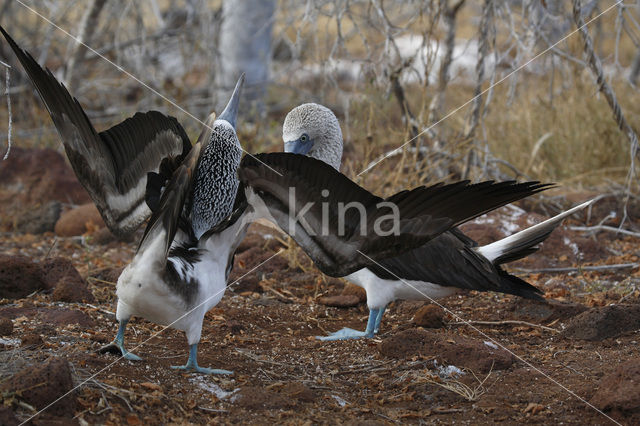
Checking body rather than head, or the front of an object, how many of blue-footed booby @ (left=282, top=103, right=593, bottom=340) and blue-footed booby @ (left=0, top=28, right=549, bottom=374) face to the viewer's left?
1

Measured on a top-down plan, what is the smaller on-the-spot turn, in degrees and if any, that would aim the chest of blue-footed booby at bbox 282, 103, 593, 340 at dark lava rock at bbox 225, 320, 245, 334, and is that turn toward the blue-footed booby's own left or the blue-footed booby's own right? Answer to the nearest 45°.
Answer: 0° — it already faces it

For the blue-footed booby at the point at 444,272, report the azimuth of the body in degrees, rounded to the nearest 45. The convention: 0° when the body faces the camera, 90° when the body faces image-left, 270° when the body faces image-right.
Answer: approximately 90°
